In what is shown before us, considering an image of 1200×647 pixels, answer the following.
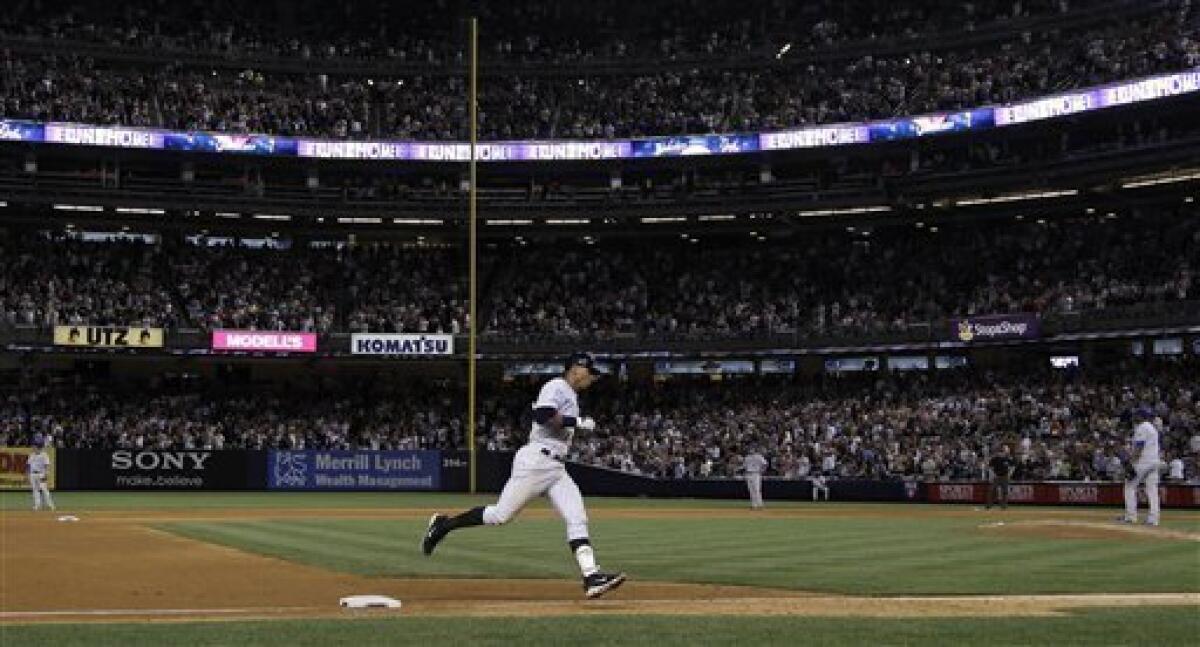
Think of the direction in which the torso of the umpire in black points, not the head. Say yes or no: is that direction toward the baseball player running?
yes

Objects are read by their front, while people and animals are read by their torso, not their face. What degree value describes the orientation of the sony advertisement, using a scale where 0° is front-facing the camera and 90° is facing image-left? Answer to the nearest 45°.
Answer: approximately 0°

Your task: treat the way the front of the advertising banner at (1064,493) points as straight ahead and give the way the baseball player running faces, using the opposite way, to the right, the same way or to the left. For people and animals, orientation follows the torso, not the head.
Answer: to the left

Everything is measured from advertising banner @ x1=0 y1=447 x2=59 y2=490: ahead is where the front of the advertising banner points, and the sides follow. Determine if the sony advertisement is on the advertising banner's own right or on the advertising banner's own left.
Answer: on the advertising banner's own left

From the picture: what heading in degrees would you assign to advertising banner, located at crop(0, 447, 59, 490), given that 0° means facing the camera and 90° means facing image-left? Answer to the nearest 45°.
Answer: approximately 0°

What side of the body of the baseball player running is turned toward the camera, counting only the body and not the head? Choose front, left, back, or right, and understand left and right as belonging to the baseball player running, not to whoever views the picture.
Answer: right

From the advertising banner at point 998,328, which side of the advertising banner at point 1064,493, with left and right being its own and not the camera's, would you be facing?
back

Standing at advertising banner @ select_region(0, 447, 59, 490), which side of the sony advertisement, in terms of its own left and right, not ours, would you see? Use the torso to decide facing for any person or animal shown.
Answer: right

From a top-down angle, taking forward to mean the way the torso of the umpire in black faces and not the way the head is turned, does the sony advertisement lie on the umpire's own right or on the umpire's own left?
on the umpire's own right

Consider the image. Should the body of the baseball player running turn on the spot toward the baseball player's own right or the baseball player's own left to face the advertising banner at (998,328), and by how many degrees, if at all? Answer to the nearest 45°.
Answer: approximately 45° to the baseball player's own left
